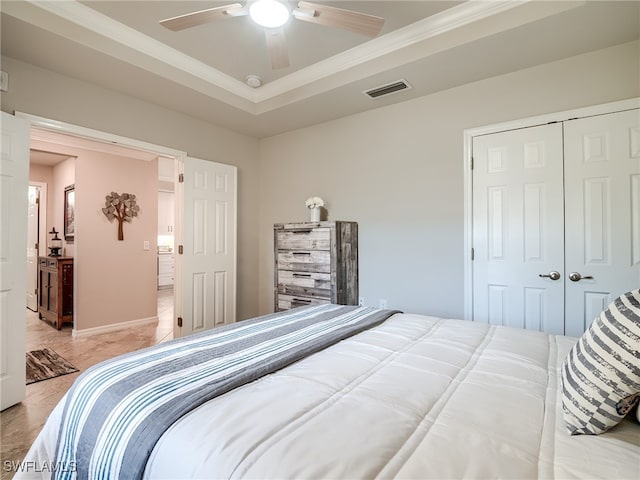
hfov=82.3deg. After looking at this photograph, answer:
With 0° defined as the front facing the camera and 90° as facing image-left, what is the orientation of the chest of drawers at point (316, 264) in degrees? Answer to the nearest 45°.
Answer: approximately 45°

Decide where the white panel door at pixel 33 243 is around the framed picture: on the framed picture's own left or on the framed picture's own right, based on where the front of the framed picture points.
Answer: on the framed picture's own right

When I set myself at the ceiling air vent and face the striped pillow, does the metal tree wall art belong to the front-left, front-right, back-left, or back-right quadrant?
back-right

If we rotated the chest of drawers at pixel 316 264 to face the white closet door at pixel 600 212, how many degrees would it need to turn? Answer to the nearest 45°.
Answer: approximately 90° to its left
